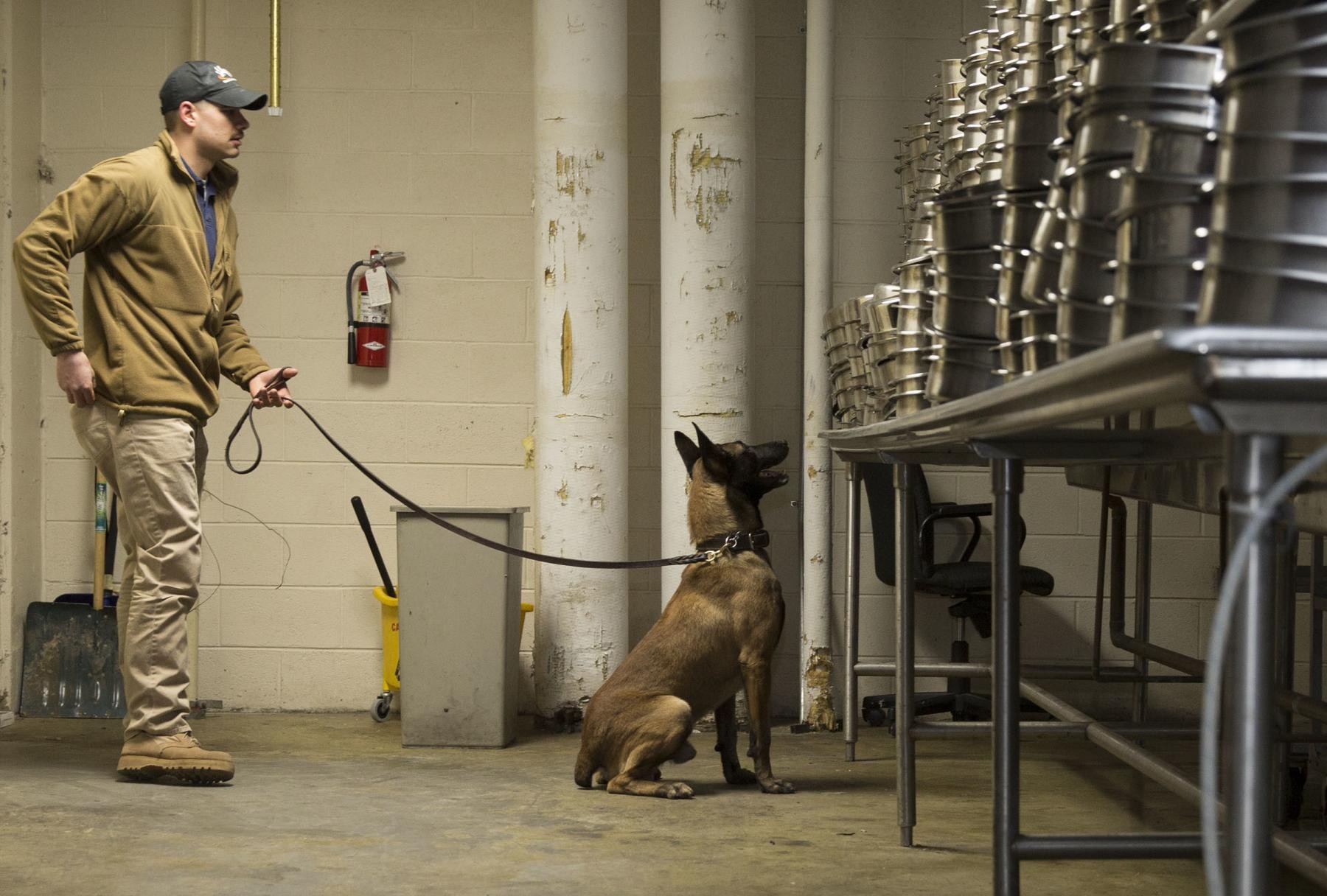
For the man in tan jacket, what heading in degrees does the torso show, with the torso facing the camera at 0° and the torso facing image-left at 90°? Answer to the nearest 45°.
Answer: approximately 270°

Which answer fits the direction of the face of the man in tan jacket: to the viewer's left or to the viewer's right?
to the viewer's right

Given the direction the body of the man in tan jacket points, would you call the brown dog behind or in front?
in front

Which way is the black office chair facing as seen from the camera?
to the viewer's right

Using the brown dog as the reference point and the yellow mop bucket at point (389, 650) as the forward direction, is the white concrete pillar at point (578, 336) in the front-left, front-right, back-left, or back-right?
front-right

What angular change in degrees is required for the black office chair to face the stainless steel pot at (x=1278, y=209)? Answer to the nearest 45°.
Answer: approximately 90° to its right

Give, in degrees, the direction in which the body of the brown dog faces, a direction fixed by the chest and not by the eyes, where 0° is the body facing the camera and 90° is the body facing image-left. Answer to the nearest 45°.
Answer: approximately 270°

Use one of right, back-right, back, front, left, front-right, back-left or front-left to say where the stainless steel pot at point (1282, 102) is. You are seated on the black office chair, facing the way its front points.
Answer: right

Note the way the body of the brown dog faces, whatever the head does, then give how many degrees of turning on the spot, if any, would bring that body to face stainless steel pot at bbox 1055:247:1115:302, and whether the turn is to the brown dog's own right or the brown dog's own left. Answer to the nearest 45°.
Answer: approximately 90° to the brown dog's own right

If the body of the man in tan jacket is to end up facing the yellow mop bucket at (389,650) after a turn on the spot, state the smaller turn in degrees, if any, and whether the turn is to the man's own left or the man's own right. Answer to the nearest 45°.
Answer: approximately 45° to the man's own left
